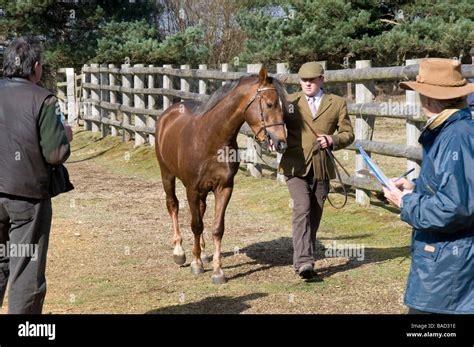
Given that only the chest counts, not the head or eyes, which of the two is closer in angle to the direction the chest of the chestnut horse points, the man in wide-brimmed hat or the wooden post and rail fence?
the man in wide-brimmed hat

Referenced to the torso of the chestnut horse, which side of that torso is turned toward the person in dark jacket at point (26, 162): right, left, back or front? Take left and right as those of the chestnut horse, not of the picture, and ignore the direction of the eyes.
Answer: right

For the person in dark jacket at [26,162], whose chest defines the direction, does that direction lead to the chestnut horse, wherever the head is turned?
yes

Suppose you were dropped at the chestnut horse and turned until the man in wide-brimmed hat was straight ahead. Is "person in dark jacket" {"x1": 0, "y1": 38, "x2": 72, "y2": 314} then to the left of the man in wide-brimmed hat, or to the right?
right

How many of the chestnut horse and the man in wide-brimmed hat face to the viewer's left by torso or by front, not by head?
1

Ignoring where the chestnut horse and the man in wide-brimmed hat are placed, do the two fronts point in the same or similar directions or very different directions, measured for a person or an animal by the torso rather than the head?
very different directions

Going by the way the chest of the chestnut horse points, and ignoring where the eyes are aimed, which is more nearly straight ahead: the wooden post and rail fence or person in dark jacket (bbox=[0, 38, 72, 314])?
the person in dark jacket

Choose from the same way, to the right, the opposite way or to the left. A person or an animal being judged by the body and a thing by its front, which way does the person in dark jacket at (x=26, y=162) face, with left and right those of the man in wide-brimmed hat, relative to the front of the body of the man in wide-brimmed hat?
to the right

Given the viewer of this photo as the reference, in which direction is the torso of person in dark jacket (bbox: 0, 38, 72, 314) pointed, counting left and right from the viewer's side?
facing away from the viewer and to the right of the viewer

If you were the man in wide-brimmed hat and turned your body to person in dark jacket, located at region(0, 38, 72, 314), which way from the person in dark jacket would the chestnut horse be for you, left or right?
right

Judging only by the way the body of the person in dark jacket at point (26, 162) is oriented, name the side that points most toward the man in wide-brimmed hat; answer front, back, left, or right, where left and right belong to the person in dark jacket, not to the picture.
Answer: right

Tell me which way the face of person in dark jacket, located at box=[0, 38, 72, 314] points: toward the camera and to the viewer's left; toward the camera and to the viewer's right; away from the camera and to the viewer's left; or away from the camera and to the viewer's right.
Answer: away from the camera and to the viewer's right

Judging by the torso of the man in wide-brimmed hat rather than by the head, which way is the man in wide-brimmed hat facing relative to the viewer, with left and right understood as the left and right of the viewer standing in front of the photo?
facing to the left of the viewer

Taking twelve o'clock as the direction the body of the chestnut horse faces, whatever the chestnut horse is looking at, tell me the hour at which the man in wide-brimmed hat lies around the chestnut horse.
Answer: The man in wide-brimmed hat is roughly at 1 o'clock from the chestnut horse.

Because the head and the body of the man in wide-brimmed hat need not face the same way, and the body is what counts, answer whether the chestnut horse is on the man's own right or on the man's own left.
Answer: on the man's own right
